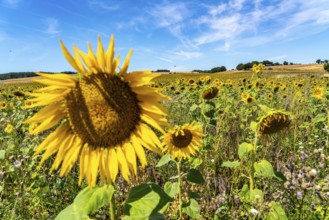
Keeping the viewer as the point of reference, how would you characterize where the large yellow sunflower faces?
facing the viewer
